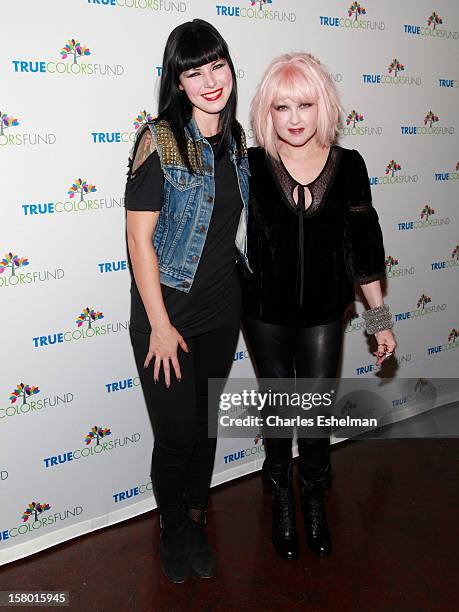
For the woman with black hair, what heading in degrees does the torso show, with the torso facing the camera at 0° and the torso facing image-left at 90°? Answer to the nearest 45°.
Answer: approximately 315°

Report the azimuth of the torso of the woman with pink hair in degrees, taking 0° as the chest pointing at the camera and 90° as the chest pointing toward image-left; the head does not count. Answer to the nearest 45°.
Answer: approximately 0°

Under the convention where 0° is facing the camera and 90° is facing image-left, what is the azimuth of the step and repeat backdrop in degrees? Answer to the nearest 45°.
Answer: approximately 315°
